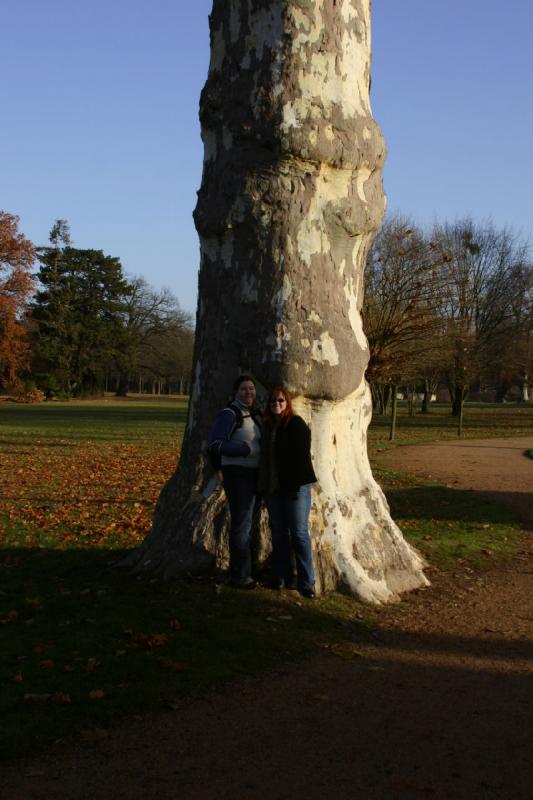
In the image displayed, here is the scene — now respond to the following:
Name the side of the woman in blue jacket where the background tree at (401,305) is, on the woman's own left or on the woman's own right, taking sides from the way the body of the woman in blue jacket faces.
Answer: on the woman's own left

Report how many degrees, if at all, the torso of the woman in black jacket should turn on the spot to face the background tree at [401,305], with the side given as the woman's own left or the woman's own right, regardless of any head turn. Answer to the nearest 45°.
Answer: approximately 135° to the woman's own right

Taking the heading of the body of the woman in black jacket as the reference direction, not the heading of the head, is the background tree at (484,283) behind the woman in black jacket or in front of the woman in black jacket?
behind
